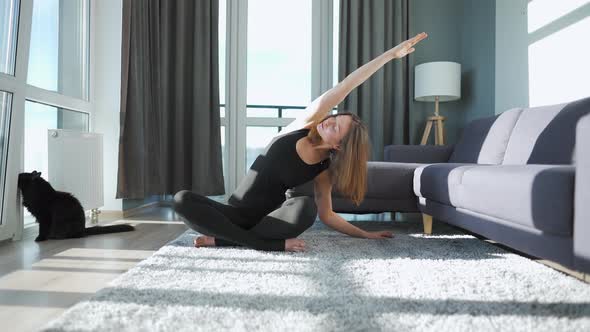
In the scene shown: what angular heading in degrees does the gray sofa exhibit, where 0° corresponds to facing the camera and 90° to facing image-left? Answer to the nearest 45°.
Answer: approximately 45°

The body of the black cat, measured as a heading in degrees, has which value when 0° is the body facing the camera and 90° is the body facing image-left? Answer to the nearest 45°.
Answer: approximately 90°

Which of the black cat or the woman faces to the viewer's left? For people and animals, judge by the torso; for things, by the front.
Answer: the black cat

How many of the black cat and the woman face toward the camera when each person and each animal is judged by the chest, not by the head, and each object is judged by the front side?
1

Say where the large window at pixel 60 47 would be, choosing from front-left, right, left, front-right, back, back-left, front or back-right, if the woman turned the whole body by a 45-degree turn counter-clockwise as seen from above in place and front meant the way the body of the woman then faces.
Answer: back

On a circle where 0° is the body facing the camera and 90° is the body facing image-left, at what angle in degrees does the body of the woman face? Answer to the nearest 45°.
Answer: approximately 0°
